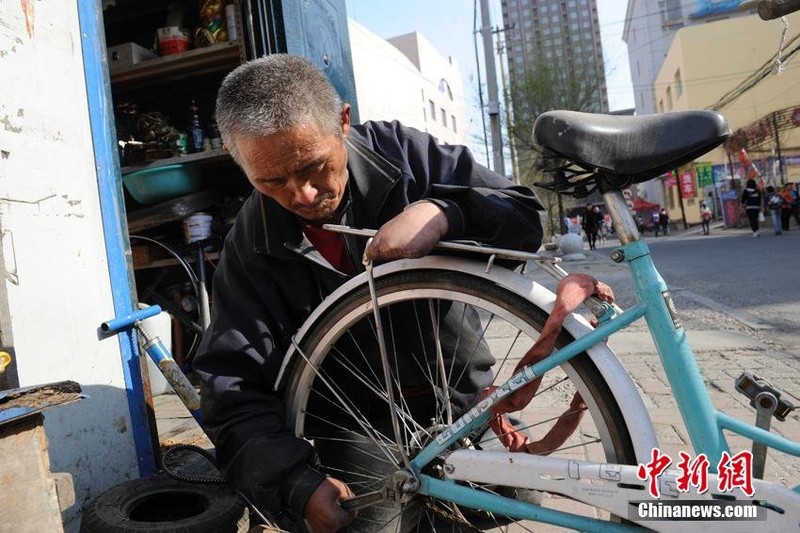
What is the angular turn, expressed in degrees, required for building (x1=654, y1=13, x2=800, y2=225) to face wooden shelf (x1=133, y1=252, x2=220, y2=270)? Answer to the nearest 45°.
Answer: approximately 45° to its left

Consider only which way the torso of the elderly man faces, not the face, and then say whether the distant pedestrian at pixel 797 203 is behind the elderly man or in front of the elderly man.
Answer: behind

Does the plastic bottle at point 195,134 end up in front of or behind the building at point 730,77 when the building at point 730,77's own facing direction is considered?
in front

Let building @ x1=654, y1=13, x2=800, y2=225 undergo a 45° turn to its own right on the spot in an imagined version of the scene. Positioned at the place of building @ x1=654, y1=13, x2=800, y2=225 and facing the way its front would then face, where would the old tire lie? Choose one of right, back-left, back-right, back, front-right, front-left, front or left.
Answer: left

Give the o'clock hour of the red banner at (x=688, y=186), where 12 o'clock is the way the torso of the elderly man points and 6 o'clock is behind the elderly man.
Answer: The red banner is roughly at 7 o'clock from the elderly man.

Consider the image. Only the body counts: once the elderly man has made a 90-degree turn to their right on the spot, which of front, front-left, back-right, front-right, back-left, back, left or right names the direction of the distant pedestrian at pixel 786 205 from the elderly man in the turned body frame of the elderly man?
back-right

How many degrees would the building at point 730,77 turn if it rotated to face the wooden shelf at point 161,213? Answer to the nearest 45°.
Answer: approximately 45° to its left

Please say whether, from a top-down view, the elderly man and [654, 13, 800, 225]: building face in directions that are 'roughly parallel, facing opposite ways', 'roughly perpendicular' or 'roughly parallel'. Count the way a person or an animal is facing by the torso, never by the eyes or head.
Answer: roughly perpendicular

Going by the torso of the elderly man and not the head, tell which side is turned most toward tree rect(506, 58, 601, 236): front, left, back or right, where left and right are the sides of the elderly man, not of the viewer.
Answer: back

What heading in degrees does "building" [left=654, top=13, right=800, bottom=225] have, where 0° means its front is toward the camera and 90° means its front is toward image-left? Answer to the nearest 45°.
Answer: approximately 45°

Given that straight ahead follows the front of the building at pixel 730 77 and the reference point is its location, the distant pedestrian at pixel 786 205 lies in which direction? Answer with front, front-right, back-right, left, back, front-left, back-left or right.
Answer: front-left

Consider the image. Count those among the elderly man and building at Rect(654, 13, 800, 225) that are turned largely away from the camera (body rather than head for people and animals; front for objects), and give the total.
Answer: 0

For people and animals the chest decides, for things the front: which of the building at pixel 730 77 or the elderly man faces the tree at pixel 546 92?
the building
